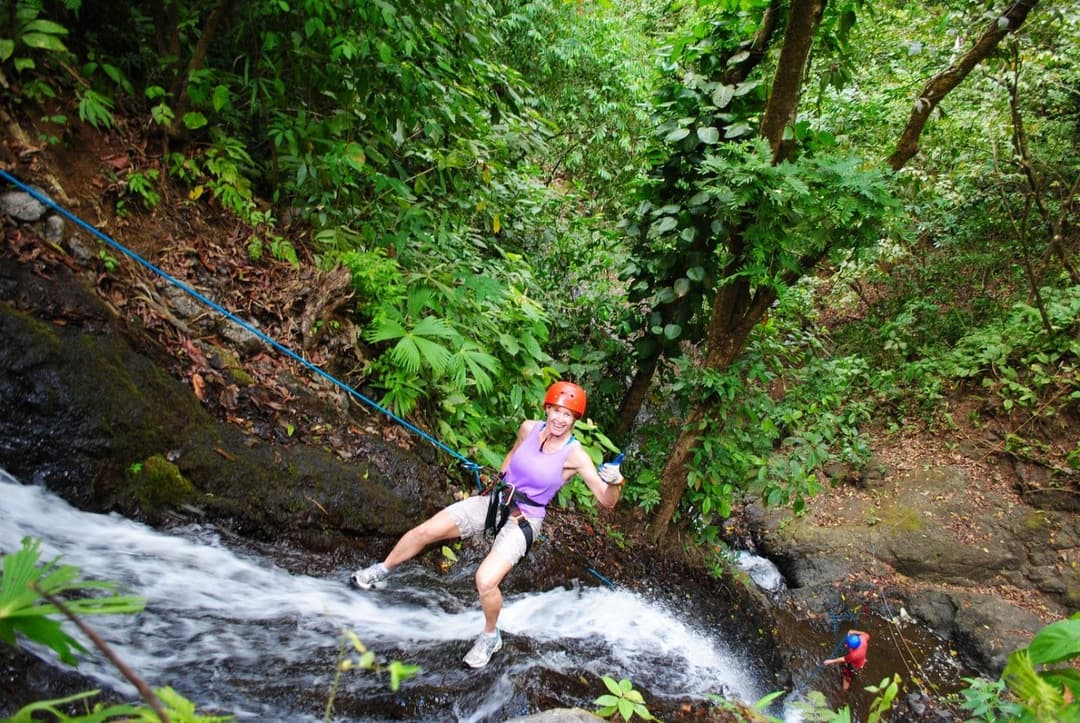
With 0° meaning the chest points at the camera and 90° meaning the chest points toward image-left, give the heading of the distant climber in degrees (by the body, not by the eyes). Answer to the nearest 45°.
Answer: approximately 90°

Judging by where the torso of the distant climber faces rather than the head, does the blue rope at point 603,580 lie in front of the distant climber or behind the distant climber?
in front
